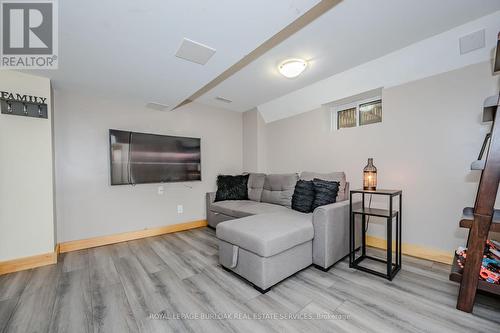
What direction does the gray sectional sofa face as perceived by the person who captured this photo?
facing the viewer and to the left of the viewer

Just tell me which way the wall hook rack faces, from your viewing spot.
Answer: facing the viewer

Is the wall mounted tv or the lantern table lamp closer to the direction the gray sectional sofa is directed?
the wall mounted tv

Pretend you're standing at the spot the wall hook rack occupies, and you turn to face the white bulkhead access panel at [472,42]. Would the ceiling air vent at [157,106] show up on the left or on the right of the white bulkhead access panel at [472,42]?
left

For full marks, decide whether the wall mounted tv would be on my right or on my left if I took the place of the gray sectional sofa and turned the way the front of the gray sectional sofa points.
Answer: on my right

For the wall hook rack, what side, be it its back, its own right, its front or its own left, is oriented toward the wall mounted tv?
left

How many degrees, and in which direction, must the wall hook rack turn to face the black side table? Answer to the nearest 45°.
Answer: approximately 45° to its left

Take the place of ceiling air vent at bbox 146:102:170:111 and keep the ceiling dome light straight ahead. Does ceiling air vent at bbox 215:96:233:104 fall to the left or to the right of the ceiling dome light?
left

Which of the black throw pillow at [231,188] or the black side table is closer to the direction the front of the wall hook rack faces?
the black side table

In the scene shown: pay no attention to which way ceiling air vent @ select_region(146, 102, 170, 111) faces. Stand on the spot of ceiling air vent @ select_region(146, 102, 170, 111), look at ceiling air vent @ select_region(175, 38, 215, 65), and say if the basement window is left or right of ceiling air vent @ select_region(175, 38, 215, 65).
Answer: left

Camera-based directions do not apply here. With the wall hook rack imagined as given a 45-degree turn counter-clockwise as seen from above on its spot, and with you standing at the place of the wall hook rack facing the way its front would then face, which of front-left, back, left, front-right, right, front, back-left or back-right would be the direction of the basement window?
front

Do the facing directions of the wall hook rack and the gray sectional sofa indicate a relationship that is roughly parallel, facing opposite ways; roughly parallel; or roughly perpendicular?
roughly perpendicular

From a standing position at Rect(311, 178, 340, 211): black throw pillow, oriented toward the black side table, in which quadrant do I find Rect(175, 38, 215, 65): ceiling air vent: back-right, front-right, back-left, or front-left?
back-right

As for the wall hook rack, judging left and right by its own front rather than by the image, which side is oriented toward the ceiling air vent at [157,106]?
left

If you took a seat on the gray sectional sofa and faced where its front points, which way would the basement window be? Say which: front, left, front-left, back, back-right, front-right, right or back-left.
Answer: back
